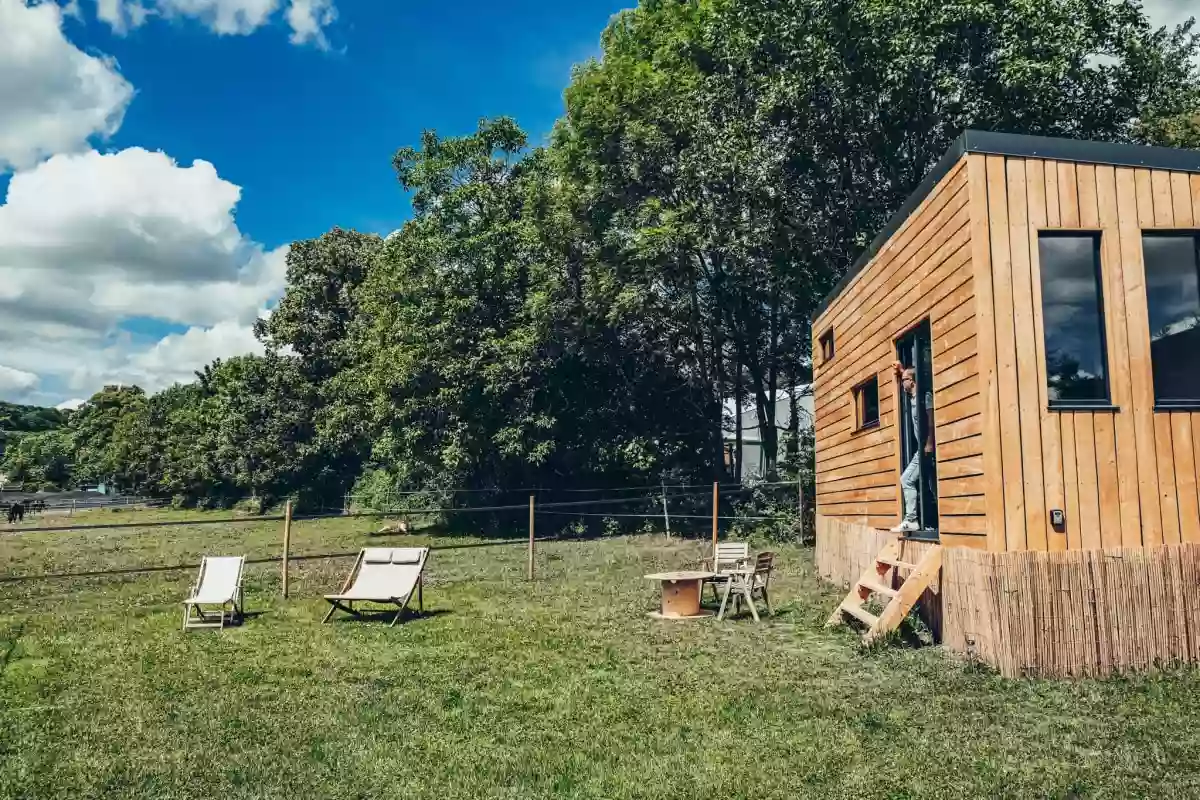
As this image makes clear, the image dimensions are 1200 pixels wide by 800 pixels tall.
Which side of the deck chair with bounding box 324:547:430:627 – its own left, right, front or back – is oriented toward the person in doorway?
left

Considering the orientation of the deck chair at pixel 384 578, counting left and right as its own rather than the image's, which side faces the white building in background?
back

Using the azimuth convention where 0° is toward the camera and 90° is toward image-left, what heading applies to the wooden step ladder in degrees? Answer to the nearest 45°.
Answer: approximately 45°

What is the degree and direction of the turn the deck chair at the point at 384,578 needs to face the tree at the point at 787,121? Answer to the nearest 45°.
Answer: approximately 180°

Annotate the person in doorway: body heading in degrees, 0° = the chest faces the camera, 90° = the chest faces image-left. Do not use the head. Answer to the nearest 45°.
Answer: approximately 45°

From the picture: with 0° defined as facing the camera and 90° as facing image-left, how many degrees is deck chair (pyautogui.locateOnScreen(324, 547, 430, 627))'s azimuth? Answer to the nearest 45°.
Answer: approximately 45°

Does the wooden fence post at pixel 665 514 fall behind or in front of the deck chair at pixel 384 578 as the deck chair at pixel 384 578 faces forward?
behind

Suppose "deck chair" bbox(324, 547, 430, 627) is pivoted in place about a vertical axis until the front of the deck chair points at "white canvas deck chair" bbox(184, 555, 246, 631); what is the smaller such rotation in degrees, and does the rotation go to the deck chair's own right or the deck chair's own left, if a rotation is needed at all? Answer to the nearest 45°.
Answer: approximately 45° to the deck chair's own right

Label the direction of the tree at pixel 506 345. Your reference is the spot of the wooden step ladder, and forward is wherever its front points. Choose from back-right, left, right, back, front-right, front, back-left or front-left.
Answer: right

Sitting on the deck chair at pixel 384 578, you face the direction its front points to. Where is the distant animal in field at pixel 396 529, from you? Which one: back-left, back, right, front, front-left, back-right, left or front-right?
back-right

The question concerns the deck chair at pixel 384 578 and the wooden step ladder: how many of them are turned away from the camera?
0
